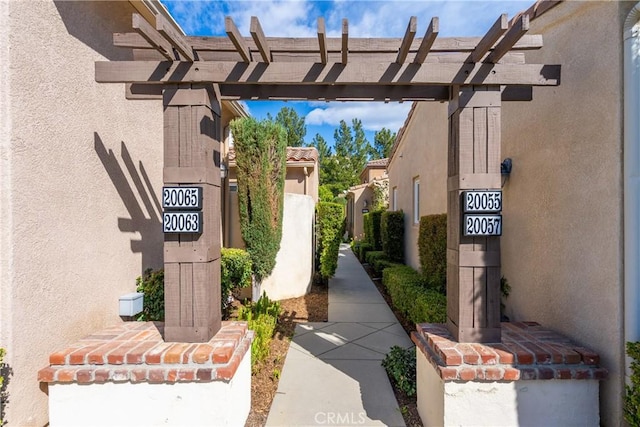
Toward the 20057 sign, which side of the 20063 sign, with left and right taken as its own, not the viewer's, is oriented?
left

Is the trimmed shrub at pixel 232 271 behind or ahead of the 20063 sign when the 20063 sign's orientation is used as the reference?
behind

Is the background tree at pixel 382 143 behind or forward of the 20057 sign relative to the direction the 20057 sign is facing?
behind

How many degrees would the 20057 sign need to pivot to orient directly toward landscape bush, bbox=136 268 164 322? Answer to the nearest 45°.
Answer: approximately 90° to its right

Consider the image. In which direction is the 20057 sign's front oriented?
toward the camera

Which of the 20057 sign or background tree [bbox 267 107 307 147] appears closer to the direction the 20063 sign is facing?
the 20057 sign

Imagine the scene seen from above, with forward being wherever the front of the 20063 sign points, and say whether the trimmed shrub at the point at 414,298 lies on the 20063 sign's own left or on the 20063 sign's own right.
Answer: on the 20063 sign's own left

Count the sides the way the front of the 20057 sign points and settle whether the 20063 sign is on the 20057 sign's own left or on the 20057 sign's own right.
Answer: on the 20057 sign's own right

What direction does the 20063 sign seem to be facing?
toward the camera

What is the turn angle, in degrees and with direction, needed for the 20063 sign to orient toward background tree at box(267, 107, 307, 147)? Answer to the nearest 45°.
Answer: approximately 180°

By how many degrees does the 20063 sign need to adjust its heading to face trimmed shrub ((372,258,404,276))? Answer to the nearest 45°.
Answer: approximately 135° to its left

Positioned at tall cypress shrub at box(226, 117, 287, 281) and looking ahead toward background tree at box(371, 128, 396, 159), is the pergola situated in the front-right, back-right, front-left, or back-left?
back-right

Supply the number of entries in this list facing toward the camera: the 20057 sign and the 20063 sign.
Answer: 2
